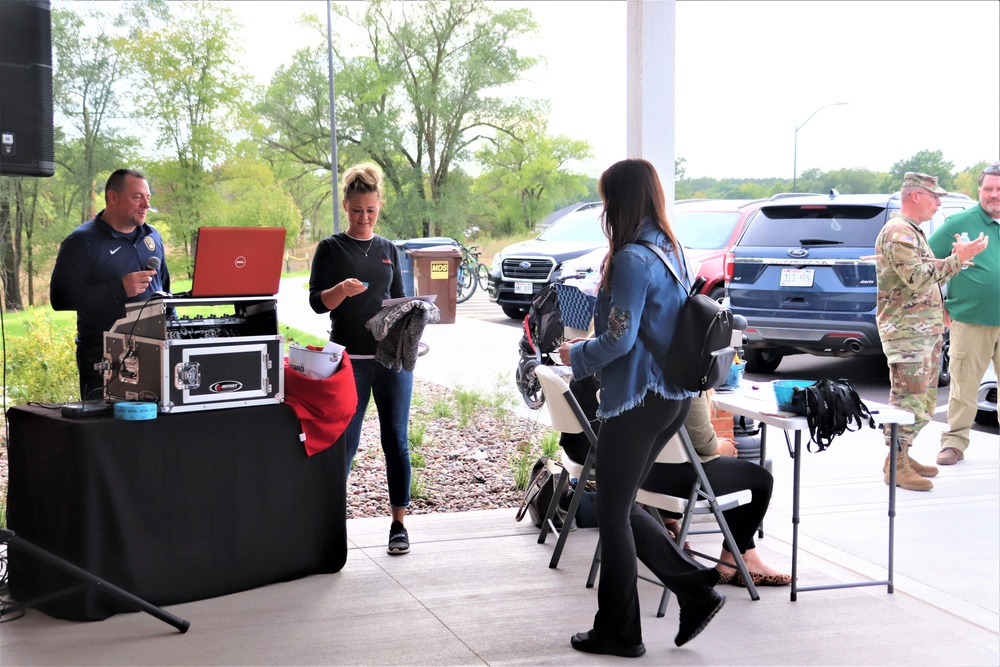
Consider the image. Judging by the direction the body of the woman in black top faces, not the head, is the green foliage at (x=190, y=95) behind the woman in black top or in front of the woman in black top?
behind

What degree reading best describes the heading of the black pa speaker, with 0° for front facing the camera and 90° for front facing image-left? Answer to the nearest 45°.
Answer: approximately 0°

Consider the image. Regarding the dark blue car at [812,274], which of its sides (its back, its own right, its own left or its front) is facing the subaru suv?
left

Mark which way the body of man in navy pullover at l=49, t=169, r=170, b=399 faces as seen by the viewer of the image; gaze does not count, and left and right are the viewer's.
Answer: facing the viewer and to the right of the viewer

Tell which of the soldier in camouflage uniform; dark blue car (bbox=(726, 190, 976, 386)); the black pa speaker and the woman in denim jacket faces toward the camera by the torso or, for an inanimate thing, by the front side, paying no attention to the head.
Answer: the black pa speaker

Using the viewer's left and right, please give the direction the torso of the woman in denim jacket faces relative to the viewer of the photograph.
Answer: facing to the left of the viewer

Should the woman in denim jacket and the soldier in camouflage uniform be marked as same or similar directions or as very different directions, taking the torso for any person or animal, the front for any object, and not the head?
very different directions
